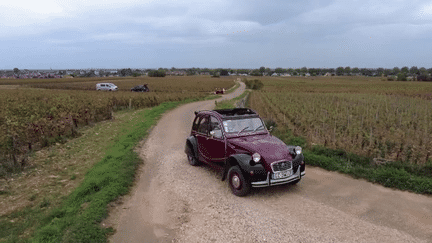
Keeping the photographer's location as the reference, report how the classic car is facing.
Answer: facing the viewer and to the right of the viewer
